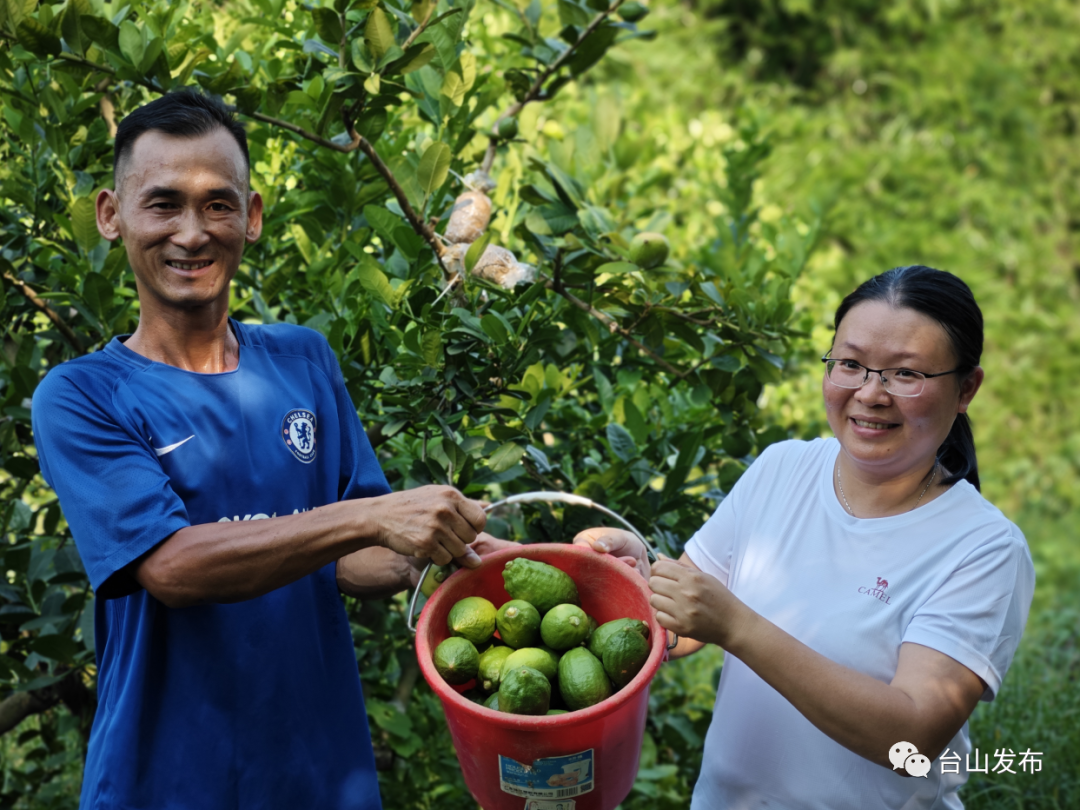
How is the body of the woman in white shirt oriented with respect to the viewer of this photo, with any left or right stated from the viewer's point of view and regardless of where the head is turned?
facing the viewer and to the left of the viewer

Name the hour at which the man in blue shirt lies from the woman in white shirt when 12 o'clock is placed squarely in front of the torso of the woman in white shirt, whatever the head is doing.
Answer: The man in blue shirt is roughly at 1 o'clock from the woman in white shirt.

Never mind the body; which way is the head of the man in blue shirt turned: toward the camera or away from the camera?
toward the camera
